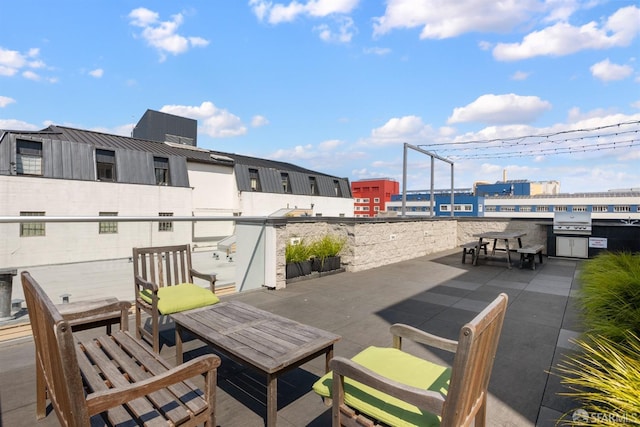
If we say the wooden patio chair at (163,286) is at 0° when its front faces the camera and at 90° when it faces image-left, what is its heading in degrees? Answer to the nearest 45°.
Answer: approximately 315°

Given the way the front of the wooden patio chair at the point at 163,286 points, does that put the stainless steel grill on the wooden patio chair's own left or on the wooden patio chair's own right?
on the wooden patio chair's own left

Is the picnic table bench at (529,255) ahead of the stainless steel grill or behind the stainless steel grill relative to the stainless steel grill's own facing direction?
ahead

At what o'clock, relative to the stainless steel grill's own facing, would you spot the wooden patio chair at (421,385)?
The wooden patio chair is roughly at 12 o'clock from the stainless steel grill.

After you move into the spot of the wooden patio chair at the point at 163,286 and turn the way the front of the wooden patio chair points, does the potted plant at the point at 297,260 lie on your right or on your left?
on your left

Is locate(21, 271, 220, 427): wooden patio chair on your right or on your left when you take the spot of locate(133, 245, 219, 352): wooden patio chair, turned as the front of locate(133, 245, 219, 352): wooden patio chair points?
on your right

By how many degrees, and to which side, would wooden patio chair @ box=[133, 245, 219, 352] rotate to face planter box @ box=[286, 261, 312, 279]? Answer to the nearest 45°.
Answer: approximately 90° to its left

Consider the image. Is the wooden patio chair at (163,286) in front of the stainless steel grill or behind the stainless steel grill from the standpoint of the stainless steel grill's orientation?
in front

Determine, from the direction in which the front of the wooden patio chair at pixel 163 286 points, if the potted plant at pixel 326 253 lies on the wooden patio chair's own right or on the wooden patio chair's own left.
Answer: on the wooden patio chair's own left
